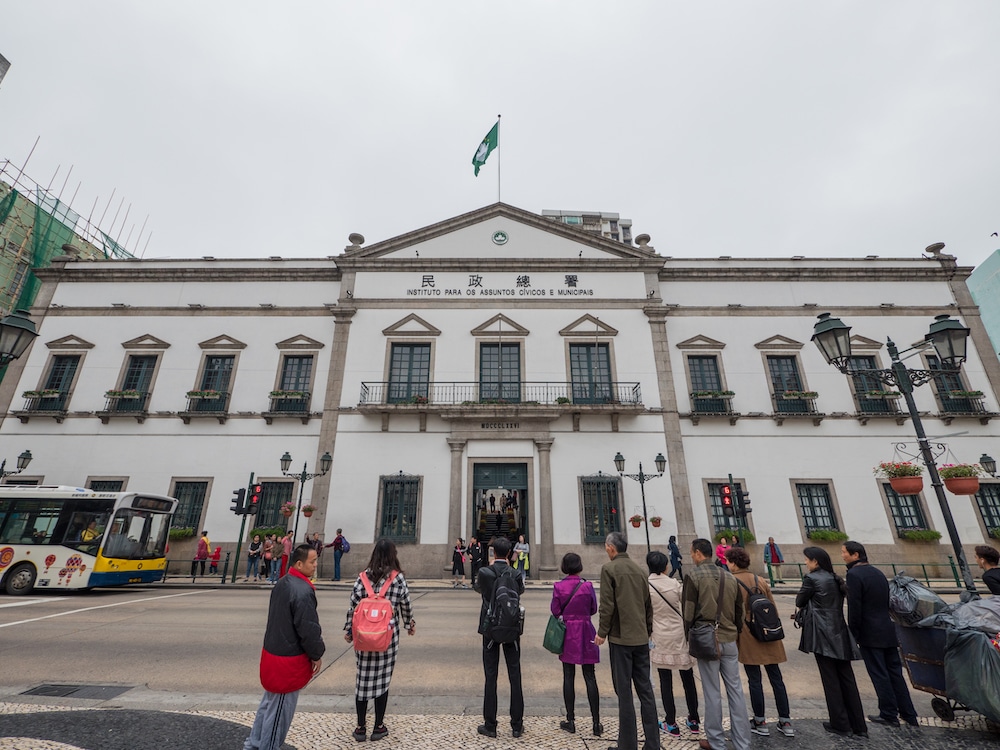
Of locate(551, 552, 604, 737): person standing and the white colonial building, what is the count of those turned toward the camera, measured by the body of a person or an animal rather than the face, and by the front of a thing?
1

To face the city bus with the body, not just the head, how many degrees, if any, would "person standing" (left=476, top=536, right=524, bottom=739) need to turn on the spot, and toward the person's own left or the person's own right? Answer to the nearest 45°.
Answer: approximately 45° to the person's own left

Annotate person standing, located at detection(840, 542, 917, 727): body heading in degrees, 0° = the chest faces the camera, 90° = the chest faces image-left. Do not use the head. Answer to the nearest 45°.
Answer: approximately 135°

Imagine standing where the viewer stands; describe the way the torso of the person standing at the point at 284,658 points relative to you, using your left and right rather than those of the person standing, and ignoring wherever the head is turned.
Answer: facing away from the viewer and to the right of the viewer

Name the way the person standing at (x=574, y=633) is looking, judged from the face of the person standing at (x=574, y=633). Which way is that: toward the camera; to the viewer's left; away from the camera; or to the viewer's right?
away from the camera

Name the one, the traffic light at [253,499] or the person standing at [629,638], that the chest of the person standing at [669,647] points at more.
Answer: the traffic light

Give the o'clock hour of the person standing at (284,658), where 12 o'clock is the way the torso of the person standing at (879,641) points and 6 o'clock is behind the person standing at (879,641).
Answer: the person standing at (284,658) is roughly at 9 o'clock from the person standing at (879,641).

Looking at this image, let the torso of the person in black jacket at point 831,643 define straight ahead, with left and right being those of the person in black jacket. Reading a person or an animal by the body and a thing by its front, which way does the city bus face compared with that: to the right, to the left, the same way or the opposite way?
to the right

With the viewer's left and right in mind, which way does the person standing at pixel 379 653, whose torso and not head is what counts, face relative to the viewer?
facing away from the viewer

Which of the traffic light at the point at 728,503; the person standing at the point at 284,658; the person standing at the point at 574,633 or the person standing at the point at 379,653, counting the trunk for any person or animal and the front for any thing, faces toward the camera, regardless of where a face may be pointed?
the traffic light

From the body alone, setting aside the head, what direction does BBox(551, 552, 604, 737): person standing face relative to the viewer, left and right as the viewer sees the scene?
facing away from the viewer

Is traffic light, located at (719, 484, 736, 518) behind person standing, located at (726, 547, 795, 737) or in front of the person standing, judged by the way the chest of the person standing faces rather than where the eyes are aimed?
in front

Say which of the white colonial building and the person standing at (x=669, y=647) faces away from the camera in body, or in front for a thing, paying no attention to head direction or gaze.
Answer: the person standing

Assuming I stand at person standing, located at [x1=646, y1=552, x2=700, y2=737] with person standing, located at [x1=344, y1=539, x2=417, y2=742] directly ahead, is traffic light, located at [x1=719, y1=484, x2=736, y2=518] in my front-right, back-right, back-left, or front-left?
back-right

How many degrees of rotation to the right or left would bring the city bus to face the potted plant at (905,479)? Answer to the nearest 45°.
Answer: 0° — it already faces it

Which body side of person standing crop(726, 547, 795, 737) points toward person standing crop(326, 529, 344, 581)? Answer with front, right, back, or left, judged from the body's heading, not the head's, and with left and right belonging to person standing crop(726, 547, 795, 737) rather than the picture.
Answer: front
